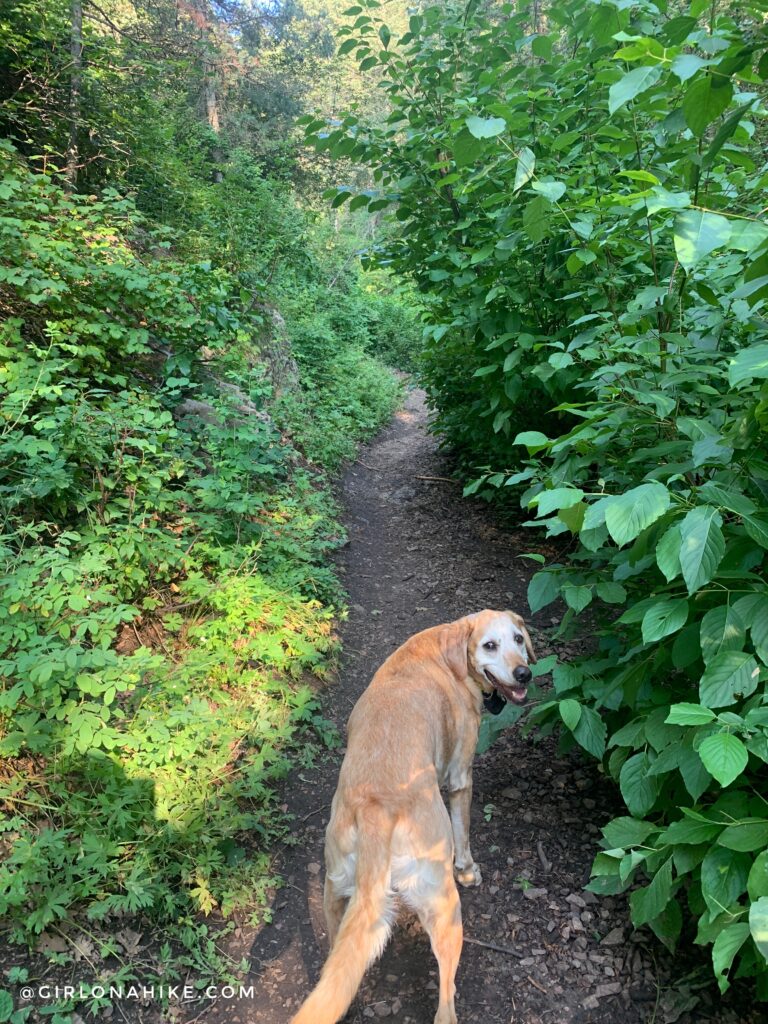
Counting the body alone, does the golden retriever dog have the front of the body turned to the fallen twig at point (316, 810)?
no

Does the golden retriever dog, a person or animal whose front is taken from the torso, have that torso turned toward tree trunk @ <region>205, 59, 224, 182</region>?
no

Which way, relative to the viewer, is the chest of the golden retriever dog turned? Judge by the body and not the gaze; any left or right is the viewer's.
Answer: facing away from the viewer and to the right of the viewer
